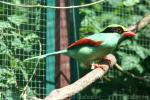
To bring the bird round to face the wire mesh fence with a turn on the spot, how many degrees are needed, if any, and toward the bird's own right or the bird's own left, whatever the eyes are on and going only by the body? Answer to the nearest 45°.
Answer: approximately 135° to the bird's own left

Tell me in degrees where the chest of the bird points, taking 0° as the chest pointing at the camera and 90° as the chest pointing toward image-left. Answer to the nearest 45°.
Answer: approximately 270°
